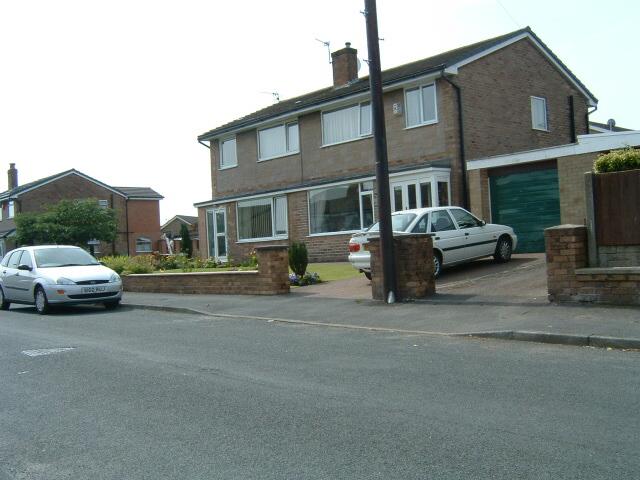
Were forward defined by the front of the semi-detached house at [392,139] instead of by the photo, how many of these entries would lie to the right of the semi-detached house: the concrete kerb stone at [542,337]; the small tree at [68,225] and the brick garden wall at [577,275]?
1

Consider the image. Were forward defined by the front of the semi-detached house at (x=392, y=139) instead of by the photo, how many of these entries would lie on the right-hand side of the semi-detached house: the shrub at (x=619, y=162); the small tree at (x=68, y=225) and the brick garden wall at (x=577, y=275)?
1

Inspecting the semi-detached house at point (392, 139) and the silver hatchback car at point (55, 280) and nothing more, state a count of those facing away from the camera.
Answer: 0

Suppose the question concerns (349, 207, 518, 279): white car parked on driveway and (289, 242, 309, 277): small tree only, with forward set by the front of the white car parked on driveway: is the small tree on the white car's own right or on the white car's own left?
on the white car's own left

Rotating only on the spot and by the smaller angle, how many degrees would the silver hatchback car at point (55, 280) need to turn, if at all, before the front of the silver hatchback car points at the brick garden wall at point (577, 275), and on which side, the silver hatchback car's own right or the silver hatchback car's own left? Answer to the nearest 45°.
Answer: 0° — it already faces it
